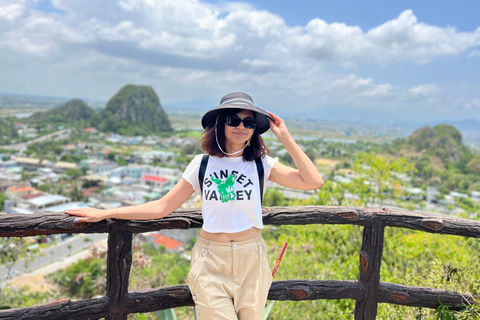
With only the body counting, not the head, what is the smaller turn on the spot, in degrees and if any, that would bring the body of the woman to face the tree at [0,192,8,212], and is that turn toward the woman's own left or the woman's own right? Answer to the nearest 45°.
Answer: approximately 135° to the woman's own right

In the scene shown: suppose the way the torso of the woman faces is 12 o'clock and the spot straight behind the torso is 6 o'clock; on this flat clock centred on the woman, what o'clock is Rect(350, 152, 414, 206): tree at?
The tree is roughly at 7 o'clock from the woman.

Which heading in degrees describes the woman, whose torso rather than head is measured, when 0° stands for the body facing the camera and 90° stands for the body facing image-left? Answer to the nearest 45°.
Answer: approximately 0°
